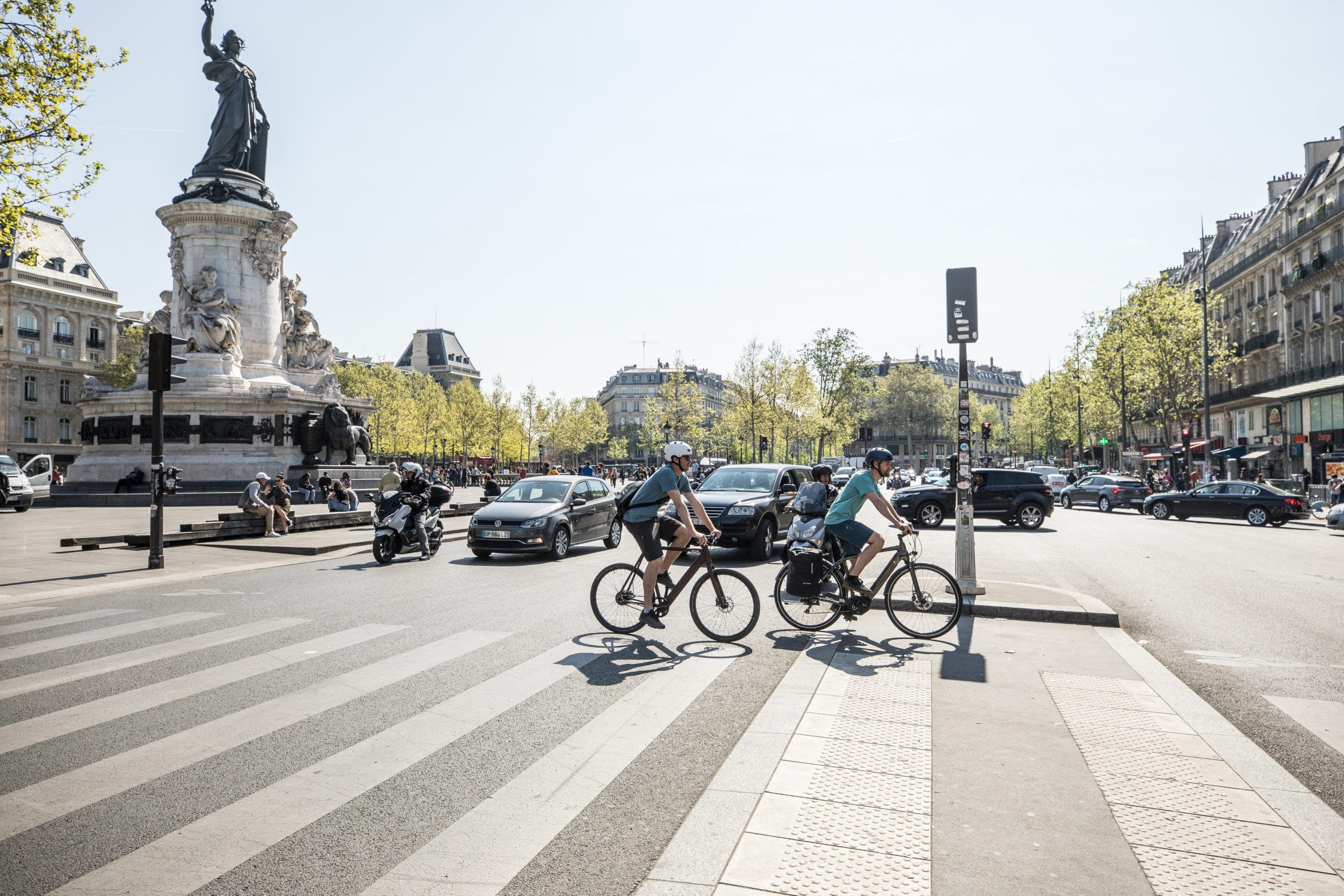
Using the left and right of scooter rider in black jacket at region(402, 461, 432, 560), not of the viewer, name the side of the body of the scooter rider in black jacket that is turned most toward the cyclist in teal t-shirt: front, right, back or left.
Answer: left

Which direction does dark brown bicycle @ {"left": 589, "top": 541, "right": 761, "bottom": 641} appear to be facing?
to the viewer's right

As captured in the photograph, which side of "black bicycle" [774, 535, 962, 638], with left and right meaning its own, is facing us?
right

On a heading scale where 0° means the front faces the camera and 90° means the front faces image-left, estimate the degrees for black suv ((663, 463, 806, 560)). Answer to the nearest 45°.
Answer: approximately 45°

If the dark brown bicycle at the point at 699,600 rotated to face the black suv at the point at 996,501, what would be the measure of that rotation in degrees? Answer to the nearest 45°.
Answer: approximately 45° to its left

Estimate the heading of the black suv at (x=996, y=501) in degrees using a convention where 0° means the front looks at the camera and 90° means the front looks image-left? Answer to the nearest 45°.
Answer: approximately 90°

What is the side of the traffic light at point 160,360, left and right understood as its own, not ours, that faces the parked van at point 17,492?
left

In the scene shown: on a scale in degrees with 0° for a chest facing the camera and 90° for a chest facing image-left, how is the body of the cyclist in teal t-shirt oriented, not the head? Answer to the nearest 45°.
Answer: approximately 270°

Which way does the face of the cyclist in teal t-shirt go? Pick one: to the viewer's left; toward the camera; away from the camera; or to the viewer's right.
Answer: to the viewer's right

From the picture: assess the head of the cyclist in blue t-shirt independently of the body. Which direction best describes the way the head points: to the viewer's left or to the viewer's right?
to the viewer's right

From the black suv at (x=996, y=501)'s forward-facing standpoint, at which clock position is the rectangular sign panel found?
The rectangular sign panel is roughly at 9 o'clock from the black suv.

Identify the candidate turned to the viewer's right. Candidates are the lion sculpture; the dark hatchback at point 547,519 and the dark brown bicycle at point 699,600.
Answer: the dark brown bicycle
